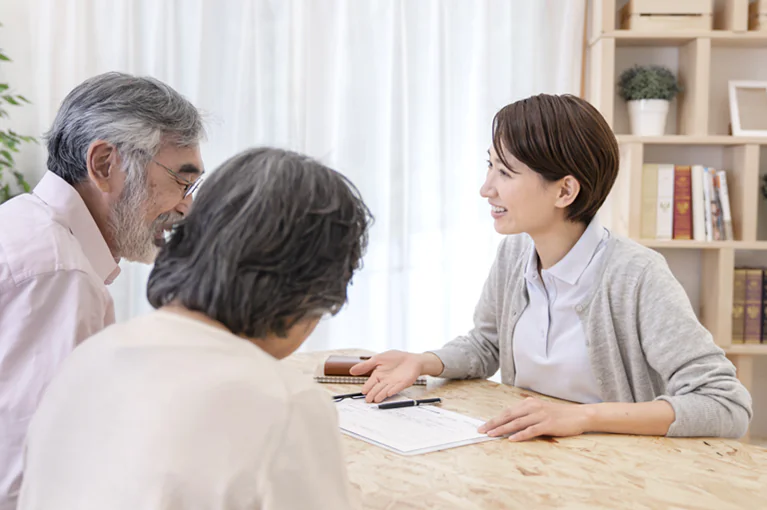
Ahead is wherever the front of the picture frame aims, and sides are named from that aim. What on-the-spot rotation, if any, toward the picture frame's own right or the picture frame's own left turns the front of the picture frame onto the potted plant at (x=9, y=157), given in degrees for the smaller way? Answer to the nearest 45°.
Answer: approximately 45° to the picture frame's own right

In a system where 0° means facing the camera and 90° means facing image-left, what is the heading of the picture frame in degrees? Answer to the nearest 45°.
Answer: approximately 0°

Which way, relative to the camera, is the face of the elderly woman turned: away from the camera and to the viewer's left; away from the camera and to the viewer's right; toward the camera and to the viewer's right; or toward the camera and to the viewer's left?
away from the camera and to the viewer's right

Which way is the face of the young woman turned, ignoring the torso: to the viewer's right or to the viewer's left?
to the viewer's left

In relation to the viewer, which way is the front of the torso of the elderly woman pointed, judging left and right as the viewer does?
facing away from the viewer and to the right of the viewer

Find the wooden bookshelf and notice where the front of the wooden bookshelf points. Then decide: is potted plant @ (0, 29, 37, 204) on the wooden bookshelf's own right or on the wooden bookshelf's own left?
on the wooden bookshelf's own right

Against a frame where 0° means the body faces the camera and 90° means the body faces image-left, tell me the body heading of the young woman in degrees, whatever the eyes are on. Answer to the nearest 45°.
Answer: approximately 45°

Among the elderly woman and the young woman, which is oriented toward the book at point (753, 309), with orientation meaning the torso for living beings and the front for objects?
the elderly woman

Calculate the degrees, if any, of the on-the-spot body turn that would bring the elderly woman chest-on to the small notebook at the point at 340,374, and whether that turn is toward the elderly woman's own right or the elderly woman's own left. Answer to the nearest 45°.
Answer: approximately 45° to the elderly woman's own left
